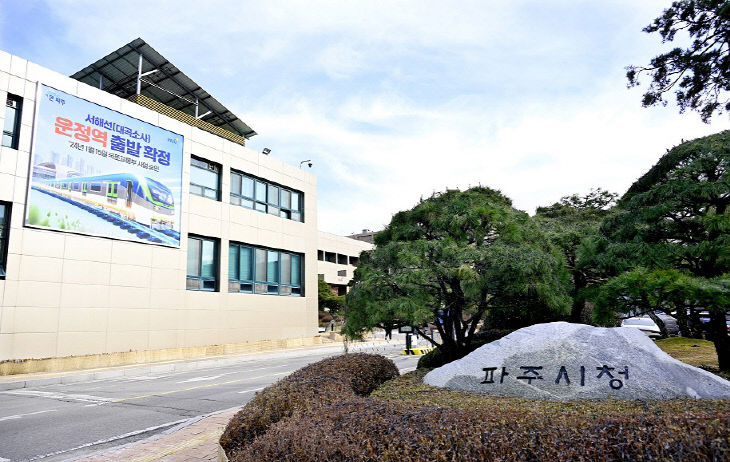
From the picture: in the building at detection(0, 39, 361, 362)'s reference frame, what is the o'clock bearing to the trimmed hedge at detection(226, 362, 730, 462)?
The trimmed hedge is roughly at 1 o'clock from the building.

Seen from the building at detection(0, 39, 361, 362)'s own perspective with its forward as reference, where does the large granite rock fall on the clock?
The large granite rock is roughly at 1 o'clock from the building.

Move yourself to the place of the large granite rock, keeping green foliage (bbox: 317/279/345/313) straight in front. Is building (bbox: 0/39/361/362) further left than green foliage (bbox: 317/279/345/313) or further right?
left

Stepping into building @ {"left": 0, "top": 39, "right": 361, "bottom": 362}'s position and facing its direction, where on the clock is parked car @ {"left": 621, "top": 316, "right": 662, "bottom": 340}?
The parked car is roughly at 11 o'clock from the building.

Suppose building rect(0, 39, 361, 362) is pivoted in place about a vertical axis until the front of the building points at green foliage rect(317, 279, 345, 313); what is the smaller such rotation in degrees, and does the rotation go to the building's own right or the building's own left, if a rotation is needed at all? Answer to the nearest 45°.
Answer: approximately 90° to the building's own left

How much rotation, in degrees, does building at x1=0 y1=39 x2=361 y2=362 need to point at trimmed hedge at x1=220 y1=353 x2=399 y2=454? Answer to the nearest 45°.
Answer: approximately 45° to its right
